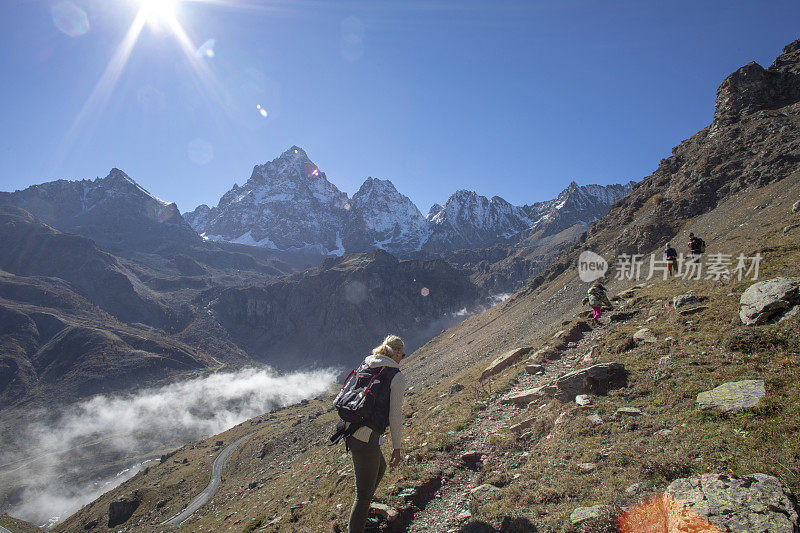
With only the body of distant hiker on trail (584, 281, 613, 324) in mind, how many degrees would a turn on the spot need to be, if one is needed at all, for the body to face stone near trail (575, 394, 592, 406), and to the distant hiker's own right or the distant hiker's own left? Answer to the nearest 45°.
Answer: approximately 180°

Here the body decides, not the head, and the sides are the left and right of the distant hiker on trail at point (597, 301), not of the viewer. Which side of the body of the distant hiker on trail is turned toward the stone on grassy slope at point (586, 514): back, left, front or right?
back

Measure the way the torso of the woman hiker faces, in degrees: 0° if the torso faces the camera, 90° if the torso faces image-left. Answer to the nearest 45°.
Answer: approximately 225°

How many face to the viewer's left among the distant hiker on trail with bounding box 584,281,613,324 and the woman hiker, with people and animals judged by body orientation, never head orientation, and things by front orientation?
0

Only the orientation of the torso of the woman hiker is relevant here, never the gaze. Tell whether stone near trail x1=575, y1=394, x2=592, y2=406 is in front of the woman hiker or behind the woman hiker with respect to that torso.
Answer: in front

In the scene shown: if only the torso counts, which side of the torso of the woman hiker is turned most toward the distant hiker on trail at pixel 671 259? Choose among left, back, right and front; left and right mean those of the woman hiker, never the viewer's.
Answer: front

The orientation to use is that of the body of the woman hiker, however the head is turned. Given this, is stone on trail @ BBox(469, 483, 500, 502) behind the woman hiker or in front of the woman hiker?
in front

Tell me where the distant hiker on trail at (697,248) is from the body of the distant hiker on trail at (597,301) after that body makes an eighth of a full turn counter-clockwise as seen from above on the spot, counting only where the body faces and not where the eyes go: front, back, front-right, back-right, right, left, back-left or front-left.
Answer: right

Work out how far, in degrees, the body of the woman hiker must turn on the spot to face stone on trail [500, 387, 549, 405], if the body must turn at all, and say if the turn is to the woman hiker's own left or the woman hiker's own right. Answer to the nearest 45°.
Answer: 0° — they already face it

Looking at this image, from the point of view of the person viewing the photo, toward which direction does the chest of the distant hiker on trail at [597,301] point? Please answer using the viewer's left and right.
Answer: facing away from the viewer

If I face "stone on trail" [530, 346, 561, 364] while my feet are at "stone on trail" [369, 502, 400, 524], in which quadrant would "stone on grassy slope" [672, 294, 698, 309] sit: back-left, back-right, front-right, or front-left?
front-right
